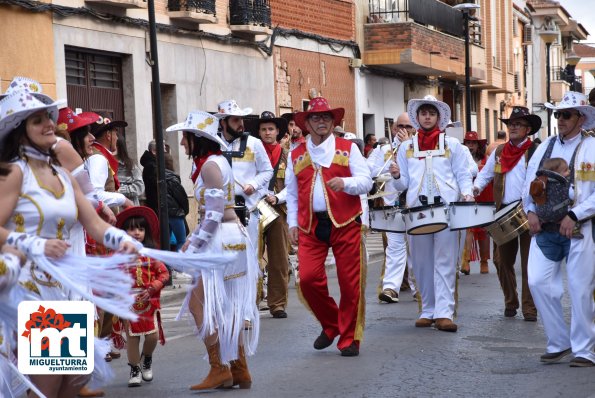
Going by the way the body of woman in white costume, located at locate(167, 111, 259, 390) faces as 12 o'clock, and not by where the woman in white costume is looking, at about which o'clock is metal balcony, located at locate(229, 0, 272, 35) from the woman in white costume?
The metal balcony is roughly at 3 o'clock from the woman in white costume.

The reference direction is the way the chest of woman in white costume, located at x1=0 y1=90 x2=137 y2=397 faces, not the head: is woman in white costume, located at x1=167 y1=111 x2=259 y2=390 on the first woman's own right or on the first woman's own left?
on the first woman's own left

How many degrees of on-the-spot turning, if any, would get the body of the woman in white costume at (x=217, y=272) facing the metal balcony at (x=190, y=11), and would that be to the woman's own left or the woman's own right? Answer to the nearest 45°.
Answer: approximately 90° to the woman's own right

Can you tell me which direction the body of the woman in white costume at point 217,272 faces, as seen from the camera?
to the viewer's left

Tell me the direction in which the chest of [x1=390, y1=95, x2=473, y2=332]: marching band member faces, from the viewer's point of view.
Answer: toward the camera

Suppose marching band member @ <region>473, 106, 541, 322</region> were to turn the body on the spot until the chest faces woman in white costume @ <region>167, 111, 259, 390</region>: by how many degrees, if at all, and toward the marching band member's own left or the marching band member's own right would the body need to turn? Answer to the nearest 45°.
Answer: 0° — they already face them

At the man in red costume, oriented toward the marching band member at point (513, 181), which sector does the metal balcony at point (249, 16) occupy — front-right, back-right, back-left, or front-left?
front-left

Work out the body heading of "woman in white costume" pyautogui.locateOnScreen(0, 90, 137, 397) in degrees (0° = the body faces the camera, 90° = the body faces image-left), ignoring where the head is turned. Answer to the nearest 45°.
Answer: approximately 315°

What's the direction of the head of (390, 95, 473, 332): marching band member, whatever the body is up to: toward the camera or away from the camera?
toward the camera

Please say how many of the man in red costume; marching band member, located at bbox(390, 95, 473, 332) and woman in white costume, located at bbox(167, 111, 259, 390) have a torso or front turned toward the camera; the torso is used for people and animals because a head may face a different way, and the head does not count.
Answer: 2

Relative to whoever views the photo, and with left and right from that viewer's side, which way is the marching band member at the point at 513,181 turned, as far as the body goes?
facing the viewer and to the left of the viewer

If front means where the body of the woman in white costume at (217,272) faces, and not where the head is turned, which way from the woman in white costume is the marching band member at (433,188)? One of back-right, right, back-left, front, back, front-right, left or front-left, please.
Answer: back-right

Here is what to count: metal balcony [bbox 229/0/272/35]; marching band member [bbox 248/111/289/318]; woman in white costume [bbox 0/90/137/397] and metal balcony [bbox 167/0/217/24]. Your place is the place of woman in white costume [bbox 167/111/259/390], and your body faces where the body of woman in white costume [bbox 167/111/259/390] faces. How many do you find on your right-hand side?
3

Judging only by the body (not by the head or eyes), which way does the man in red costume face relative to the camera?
toward the camera
